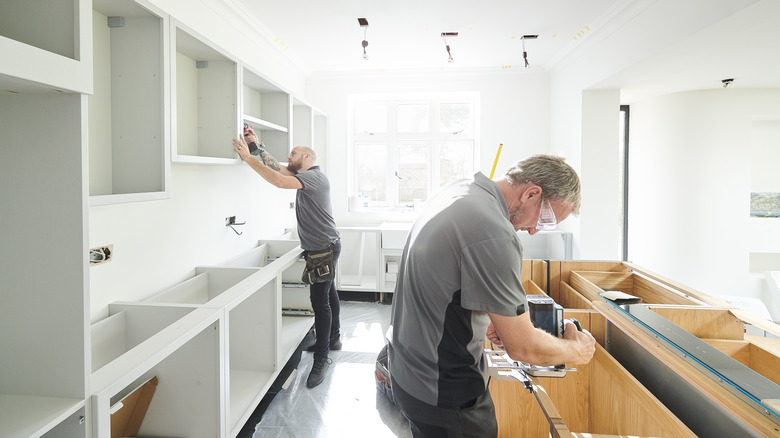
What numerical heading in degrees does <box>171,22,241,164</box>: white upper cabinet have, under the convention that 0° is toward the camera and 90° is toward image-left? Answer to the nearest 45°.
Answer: approximately 315°

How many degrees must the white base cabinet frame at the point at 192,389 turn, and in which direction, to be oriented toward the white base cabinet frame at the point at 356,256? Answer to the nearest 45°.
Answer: approximately 90° to its left

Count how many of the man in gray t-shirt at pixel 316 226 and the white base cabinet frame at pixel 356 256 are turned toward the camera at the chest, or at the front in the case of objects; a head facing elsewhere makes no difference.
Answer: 1

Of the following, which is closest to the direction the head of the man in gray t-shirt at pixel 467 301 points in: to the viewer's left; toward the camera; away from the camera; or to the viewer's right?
to the viewer's right

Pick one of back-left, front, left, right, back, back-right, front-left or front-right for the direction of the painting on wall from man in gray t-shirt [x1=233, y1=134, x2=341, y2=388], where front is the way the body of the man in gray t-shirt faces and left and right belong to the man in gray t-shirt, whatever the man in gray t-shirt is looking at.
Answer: back

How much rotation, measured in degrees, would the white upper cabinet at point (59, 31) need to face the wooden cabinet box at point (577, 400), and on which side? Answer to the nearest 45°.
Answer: approximately 45° to its left

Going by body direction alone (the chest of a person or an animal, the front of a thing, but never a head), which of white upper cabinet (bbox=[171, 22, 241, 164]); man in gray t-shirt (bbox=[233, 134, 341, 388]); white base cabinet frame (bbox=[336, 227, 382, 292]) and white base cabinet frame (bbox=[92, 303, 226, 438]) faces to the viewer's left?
the man in gray t-shirt

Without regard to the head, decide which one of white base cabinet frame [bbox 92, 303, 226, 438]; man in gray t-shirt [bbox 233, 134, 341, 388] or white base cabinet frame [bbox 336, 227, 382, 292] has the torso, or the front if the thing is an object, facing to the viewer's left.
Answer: the man in gray t-shirt

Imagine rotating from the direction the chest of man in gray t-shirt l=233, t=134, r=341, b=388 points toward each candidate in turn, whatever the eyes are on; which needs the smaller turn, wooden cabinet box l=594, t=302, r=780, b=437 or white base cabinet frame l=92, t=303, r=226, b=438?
the white base cabinet frame

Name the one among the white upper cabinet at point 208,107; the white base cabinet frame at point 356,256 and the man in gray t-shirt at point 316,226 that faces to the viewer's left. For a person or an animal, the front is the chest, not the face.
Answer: the man in gray t-shirt

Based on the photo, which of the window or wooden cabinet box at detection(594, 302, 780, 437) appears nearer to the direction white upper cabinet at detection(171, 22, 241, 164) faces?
the wooden cabinet box
